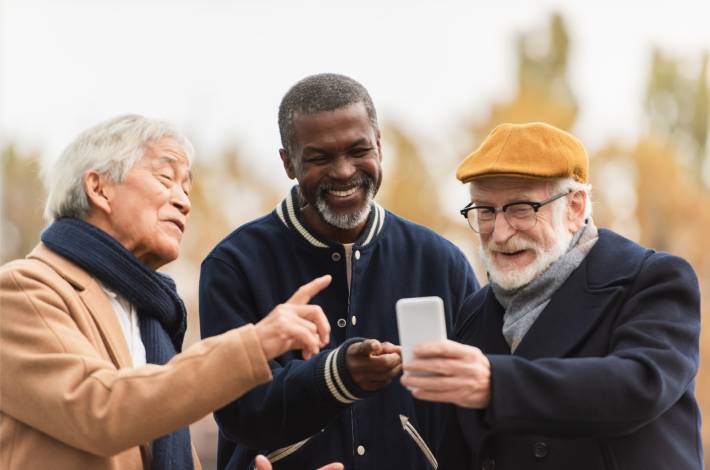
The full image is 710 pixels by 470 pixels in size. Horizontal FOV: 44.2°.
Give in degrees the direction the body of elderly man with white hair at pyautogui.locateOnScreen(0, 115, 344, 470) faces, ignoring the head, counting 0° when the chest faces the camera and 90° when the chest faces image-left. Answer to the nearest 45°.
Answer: approximately 315°

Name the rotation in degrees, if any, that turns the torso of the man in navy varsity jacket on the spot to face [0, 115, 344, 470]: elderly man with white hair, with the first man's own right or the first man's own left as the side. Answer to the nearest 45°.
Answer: approximately 45° to the first man's own right

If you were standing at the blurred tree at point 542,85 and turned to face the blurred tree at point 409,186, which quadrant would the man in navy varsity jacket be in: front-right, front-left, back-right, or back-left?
front-left

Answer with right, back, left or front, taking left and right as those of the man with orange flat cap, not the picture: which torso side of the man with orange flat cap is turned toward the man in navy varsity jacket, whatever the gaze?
right

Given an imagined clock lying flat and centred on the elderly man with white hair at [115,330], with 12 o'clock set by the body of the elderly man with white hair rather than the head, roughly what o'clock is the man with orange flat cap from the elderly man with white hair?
The man with orange flat cap is roughly at 11 o'clock from the elderly man with white hair.

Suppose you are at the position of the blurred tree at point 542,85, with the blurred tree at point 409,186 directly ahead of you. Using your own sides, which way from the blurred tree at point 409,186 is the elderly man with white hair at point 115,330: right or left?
left

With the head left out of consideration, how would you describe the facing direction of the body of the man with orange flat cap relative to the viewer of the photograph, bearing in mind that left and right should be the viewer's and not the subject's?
facing the viewer and to the left of the viewer

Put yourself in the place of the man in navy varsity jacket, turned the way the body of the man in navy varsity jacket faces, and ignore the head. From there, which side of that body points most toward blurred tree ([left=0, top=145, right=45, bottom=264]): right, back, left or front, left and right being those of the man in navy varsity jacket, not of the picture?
back

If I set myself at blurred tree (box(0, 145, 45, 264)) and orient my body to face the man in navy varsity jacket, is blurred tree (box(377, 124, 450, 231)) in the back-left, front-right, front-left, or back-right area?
front-left

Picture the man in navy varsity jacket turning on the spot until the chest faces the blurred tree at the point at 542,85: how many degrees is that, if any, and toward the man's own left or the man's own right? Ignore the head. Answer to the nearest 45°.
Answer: approximately 180°

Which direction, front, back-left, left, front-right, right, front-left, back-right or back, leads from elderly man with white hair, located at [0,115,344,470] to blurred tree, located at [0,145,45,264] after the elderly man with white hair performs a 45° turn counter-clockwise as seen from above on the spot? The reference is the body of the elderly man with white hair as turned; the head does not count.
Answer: left

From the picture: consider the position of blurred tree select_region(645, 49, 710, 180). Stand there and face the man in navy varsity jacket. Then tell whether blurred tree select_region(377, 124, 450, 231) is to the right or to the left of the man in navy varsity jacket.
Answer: right

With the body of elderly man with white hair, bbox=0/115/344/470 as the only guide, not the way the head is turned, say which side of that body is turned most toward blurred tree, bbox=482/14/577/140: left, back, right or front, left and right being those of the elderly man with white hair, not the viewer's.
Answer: left

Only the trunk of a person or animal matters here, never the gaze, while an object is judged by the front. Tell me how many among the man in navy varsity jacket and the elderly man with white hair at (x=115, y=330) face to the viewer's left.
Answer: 0

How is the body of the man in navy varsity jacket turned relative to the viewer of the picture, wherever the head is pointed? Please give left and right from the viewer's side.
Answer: facing the viewer

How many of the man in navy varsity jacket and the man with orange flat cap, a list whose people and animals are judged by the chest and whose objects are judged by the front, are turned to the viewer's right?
0

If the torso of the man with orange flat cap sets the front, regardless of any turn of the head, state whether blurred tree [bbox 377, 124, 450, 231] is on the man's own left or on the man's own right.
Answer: on the man's own right

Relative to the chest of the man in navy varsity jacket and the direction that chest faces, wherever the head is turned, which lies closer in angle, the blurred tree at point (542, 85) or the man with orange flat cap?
the man with orange flat cap

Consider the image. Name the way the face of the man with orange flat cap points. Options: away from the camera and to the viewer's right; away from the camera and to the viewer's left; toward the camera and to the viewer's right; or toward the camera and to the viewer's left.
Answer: toward the camera and to the viewer's left

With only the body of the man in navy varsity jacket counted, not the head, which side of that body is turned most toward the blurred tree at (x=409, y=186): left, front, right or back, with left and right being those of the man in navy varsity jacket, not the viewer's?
back
